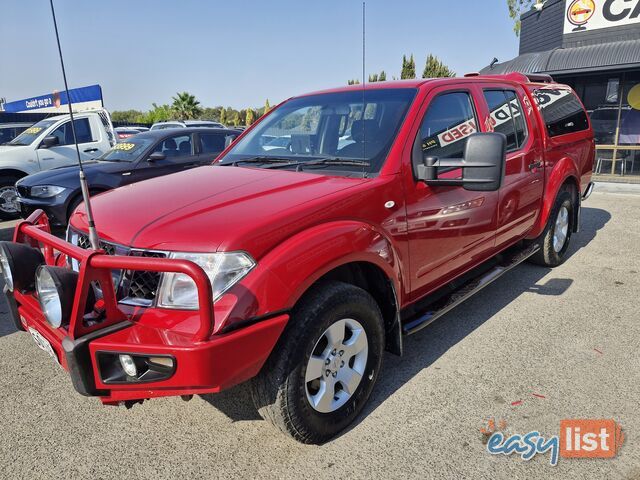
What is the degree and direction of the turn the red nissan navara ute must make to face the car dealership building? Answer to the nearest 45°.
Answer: approximately 180°

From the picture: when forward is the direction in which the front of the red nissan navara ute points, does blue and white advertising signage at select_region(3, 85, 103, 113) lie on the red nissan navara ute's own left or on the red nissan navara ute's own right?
on the red nissan navara ute's own right

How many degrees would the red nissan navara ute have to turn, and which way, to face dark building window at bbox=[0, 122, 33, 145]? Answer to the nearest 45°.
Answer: approximately 90° to its right

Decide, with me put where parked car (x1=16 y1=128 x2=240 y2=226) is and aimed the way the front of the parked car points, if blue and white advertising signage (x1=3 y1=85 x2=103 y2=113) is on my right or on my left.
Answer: on my right

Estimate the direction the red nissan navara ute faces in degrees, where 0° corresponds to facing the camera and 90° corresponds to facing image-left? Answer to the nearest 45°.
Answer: approximately 45°

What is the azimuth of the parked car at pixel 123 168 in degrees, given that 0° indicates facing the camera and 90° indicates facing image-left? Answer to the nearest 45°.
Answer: approximately 45°
